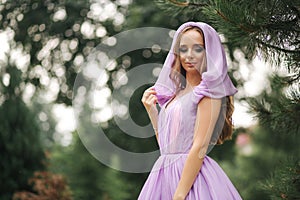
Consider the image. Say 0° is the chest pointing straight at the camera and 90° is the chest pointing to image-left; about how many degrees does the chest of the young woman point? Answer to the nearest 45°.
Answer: approximately 45°
